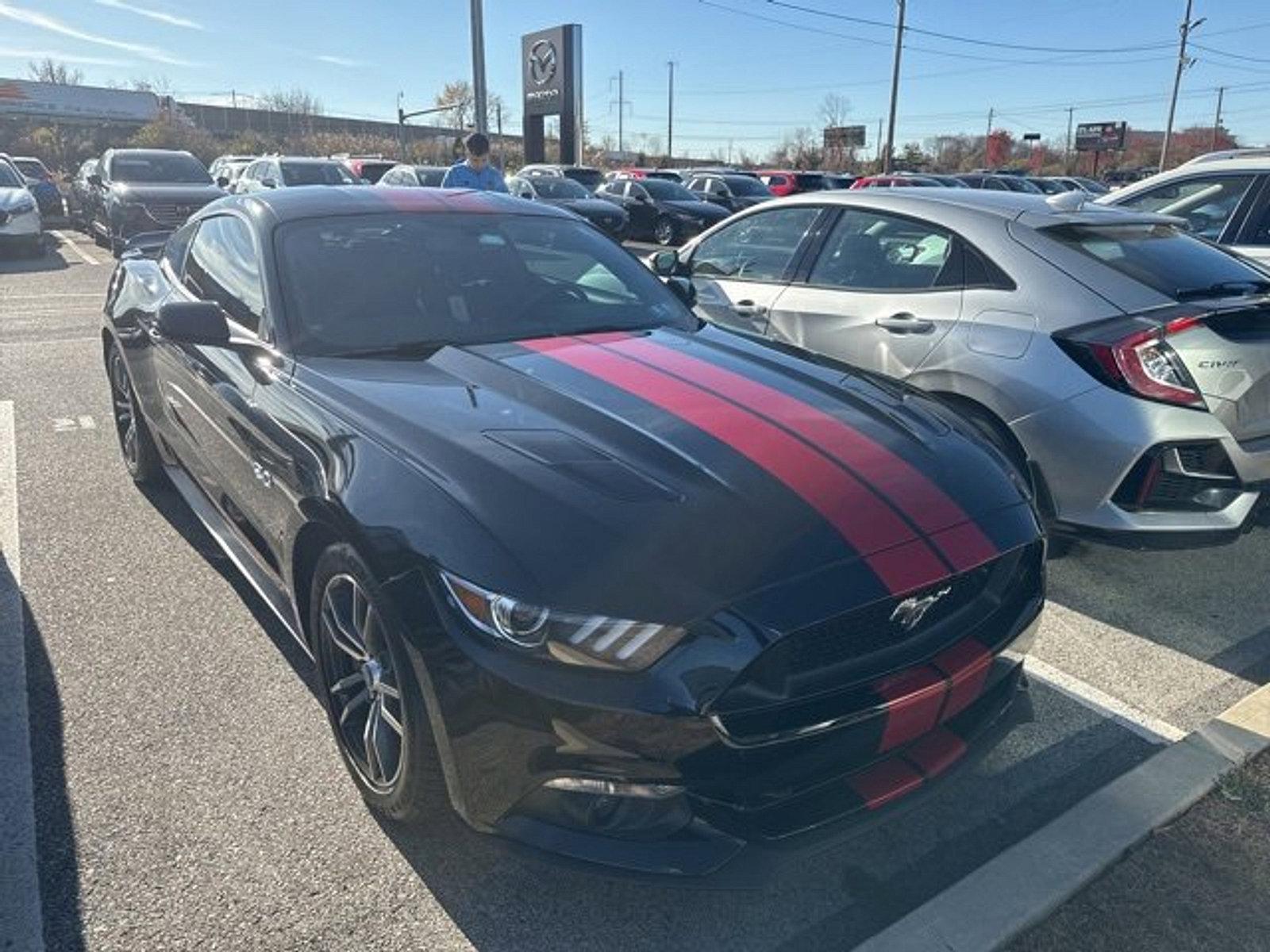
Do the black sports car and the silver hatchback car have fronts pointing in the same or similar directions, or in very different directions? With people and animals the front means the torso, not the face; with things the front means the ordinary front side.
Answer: very different directions

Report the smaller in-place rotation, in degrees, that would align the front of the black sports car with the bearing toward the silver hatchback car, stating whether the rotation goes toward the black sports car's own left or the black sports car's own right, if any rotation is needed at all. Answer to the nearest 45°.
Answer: approximately 90° to the black sports car's own left

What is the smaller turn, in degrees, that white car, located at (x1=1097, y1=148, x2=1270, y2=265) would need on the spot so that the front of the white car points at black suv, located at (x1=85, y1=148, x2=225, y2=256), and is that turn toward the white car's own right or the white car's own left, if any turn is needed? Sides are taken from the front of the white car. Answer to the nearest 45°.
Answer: approximately 45° to the white car's own left

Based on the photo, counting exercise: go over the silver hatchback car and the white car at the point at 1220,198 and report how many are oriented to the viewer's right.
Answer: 0

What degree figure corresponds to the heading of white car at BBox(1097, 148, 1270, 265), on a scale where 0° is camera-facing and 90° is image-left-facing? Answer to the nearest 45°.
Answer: approximately 135°

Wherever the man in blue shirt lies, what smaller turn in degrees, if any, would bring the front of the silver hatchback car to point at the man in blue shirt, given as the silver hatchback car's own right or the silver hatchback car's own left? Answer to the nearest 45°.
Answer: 0° — it already faces them

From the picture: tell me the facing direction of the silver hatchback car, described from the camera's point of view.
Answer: facing away from the viewer and to the left of the viewer

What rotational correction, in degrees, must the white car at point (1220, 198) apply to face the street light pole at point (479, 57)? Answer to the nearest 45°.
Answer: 0° — it already faces it

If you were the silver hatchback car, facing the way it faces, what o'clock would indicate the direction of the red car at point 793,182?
The red car is roughly at 1 o'clock from the silver hatchback car.

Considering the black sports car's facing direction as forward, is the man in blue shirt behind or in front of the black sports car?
behind
